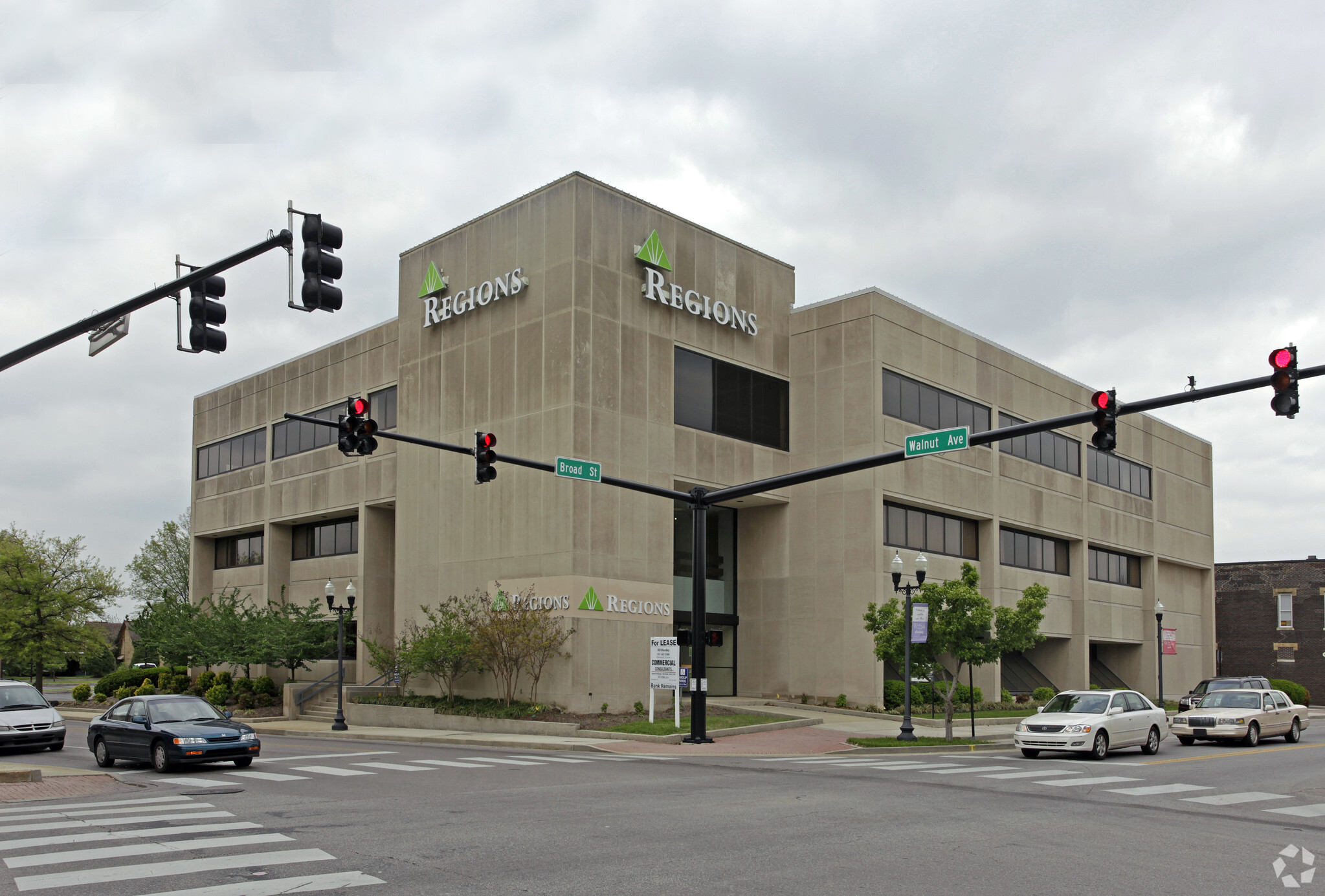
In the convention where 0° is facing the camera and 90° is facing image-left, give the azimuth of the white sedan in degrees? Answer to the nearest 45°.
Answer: approximately 45°

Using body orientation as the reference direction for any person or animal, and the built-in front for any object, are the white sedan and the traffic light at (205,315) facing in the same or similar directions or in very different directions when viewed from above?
very different directions

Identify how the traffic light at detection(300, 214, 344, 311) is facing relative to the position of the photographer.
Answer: facing to the right of the viewer

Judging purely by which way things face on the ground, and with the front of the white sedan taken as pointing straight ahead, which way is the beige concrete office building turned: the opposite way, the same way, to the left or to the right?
to the left

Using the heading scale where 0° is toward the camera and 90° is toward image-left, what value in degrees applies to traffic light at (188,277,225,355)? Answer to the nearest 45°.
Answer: approximately 270°

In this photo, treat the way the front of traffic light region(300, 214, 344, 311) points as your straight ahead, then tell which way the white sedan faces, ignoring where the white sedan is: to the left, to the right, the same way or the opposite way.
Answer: the opposite way

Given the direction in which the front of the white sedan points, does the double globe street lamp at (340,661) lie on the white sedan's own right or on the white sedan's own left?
on the white sedan's own right

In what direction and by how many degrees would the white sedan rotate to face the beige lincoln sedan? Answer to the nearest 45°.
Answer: approximately 180°
